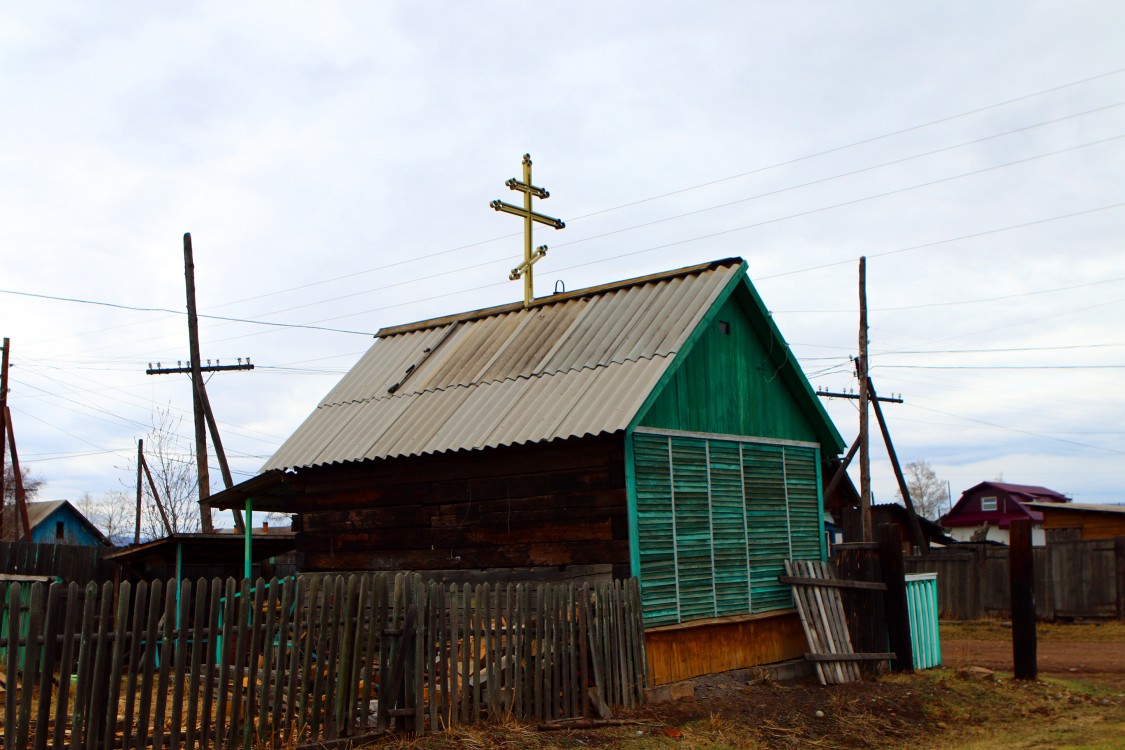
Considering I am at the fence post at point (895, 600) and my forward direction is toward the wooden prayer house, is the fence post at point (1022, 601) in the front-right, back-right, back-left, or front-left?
back-left

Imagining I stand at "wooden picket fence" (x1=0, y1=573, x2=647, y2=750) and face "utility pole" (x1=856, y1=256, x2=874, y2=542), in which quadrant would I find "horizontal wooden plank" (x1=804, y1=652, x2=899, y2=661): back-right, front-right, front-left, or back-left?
front-right
